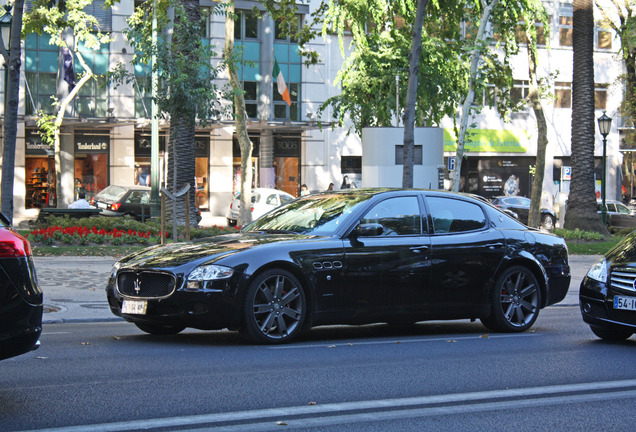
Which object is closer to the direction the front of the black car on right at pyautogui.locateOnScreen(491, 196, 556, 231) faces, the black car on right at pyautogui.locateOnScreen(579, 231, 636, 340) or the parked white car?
the black car on right

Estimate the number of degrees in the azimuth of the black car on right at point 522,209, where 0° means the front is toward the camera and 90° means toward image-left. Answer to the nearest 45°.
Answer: approximately 270°

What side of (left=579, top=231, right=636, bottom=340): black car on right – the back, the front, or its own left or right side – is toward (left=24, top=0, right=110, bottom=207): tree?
right

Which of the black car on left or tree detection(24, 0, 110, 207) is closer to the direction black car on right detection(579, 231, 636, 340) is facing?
the black car on left

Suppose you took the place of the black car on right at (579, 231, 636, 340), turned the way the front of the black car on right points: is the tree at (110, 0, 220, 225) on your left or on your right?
on your right

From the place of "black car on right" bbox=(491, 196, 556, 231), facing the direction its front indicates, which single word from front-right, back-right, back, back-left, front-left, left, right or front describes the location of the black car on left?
right

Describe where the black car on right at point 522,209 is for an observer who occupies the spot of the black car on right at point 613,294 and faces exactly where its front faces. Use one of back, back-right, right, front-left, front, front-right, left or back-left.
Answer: back-right

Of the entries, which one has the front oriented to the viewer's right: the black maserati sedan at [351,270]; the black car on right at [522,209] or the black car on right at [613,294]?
the black car on right at [522,209]

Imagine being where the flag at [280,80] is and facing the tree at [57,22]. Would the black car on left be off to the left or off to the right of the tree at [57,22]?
left

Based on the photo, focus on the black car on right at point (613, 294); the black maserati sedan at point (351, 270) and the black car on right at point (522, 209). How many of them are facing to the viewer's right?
1

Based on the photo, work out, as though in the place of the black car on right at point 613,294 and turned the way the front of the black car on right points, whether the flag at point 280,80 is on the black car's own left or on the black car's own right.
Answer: on the black car's own right

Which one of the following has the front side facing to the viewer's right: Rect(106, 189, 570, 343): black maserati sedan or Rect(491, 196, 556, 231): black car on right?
the black car on right

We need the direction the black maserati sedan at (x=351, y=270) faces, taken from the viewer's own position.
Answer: facing the viewer and to the left of the viewer
